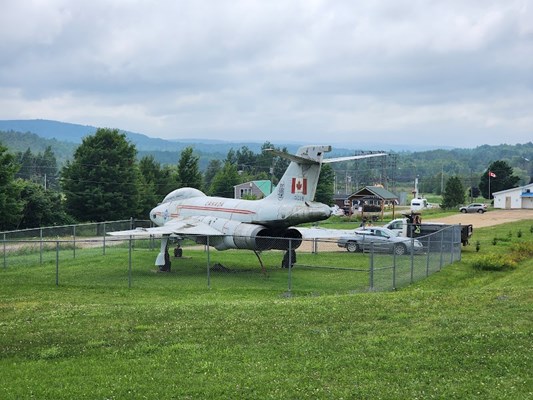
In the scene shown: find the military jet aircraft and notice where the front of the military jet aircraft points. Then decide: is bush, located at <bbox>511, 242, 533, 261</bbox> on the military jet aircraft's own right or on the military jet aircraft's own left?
on the military jet aircraft's own right

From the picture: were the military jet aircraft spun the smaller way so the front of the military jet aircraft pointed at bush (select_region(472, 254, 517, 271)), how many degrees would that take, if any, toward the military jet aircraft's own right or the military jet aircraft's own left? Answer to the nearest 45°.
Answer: approximately 135° to the military jet aircraft's own right

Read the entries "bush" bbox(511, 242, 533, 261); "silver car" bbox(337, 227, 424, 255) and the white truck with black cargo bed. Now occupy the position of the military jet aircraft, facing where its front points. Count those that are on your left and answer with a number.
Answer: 0

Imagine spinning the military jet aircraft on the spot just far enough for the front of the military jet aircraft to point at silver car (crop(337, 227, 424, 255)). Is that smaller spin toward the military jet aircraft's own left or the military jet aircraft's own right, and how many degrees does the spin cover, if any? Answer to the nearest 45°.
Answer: approximately 90° to the military jet aircraft's own right

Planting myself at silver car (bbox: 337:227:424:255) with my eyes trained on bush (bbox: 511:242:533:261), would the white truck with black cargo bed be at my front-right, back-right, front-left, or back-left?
front-left

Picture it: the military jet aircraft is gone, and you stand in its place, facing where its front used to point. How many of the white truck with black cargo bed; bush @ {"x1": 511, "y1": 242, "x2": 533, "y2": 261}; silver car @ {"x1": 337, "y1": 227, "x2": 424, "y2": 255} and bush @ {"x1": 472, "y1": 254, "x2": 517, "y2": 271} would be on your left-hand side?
0

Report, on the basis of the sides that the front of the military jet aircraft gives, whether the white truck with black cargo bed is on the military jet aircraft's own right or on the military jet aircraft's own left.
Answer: on the military jet aircraft's own right

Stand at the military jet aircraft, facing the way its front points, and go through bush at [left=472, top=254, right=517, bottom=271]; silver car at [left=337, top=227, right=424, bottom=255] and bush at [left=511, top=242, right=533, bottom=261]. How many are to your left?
0

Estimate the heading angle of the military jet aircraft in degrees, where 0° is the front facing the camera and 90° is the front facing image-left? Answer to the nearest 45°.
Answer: approximately 135°
